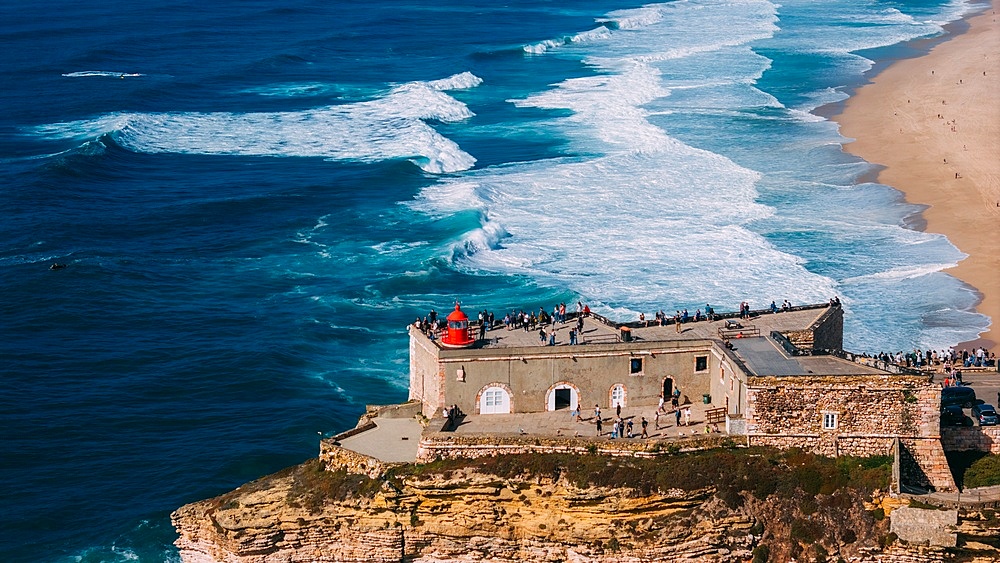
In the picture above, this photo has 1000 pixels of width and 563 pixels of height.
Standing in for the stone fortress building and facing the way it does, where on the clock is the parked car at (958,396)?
The parked car is roughly at 9 o'clock from the stone fortress building.

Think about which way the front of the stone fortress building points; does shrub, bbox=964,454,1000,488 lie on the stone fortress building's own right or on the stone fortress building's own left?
on the stone fortress building's own left

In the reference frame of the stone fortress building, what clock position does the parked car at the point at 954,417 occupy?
The parked car is roughly at 9 o'clock from the stone fortress building.

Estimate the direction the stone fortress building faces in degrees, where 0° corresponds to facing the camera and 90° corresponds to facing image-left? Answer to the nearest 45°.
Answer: approximately 0°

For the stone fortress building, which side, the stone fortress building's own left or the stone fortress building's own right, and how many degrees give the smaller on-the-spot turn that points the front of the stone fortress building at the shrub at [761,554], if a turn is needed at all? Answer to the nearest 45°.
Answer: approximately 45° to the stone fortress building's own left

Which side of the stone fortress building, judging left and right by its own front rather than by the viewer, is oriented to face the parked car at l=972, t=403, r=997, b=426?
left
